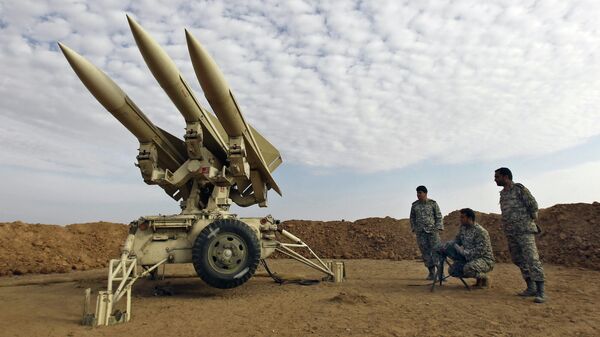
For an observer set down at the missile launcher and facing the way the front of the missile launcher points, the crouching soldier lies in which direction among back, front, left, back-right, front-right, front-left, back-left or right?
back-left

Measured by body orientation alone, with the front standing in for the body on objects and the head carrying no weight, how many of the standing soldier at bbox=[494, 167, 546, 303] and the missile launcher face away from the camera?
0

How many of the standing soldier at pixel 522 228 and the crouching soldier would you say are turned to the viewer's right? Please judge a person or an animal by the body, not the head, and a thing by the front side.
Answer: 0

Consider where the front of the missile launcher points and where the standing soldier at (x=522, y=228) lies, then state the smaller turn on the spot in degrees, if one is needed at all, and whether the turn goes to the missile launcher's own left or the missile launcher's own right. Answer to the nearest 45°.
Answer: approximately 135° to the missile launcher's own left

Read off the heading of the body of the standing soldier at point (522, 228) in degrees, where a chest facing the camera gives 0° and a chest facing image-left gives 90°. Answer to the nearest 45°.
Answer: approximately 45°

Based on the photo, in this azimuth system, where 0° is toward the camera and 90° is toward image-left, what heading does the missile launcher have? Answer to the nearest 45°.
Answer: approximately 45°

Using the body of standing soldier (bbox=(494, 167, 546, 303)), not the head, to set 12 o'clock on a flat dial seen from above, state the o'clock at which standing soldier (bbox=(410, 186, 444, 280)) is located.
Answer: standing soldier (bbox=(410, 186, 444, 280)) is roughly at 3 o'clock from standing soldier (bbox=(494, 167, 546, 303)).

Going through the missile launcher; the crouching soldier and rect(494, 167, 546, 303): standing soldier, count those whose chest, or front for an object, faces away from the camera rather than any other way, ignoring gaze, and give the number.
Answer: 0

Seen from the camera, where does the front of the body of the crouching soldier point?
to the viewer's left

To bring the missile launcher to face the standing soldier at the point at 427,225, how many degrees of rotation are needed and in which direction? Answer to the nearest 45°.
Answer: approximately 135° to its left

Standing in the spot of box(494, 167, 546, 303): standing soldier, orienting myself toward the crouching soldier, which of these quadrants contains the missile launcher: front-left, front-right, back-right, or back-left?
front-left

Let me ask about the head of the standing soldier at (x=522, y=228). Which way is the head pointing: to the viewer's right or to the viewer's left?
to the viewer's left

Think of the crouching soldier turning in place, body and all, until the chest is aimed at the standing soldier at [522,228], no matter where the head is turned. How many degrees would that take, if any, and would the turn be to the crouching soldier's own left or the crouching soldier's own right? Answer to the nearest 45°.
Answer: approximately 135° to the crouching soldier's own left

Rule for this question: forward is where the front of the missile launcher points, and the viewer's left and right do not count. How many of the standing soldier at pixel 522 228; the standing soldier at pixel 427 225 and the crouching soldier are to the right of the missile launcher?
0

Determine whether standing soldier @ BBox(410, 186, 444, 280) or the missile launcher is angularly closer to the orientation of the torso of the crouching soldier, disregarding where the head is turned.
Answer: the missile launcher
